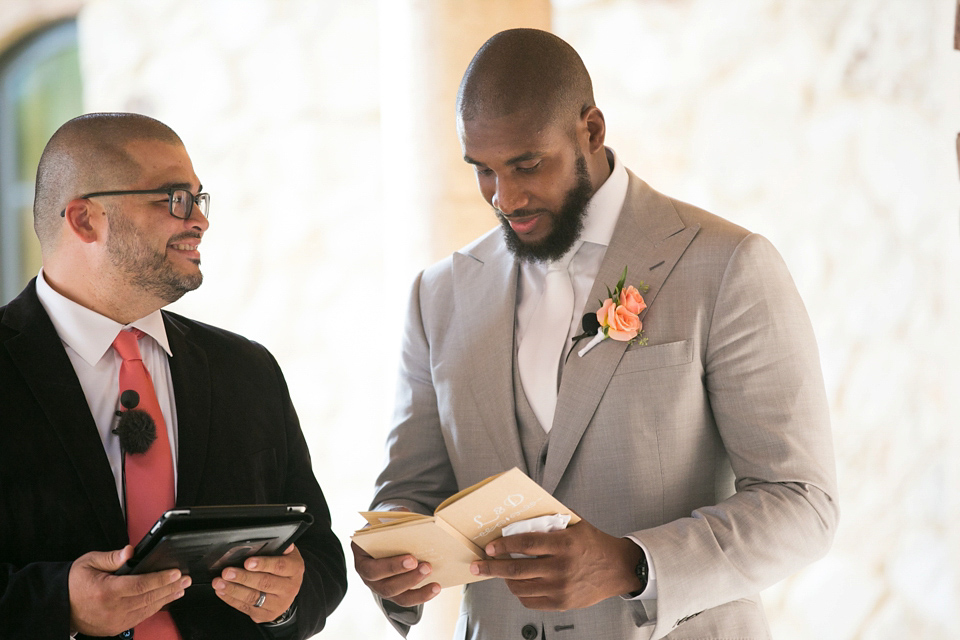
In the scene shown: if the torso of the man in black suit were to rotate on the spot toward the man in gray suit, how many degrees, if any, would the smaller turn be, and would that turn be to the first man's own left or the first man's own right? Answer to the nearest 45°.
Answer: approximately 45° to the first man's own left

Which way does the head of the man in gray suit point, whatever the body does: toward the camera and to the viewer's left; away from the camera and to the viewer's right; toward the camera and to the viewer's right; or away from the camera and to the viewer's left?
toward the camera and to the viewer's left

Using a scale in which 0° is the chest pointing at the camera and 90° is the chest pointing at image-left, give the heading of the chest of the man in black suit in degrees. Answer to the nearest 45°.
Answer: approximately 315°

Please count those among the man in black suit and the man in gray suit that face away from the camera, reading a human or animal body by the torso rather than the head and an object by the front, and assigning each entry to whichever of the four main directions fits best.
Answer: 0

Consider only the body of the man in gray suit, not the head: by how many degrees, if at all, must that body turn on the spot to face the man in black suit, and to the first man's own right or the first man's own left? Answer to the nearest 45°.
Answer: approximately 45° to the first man's own right

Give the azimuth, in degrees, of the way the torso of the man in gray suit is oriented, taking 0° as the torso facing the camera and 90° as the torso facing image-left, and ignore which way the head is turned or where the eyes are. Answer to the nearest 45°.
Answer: approximately 45°
